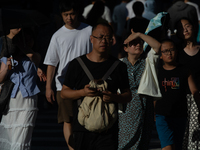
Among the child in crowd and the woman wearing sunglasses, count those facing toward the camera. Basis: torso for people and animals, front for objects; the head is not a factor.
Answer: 2

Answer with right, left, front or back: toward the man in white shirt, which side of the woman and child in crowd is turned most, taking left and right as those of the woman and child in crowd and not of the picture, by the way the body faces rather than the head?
right

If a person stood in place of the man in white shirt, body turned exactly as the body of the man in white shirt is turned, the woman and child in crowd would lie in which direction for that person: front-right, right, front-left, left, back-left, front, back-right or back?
left

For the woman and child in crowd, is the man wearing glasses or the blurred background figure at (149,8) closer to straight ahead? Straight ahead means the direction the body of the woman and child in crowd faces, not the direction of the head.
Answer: the man wearing glasses

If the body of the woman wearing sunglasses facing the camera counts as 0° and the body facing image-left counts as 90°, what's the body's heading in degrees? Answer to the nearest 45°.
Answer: approximately 0°

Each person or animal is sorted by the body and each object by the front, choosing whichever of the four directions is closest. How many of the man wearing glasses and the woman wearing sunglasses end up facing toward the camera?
2

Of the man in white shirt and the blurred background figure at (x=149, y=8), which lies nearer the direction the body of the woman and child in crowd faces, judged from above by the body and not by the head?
the man in white shirt

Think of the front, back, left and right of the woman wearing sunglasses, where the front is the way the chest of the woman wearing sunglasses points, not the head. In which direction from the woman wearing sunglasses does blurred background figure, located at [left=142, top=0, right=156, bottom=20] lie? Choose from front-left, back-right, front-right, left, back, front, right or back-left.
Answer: back
